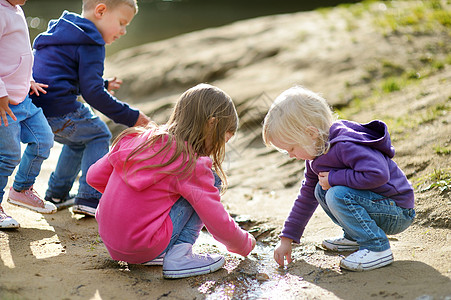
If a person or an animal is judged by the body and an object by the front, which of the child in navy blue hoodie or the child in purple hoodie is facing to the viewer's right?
the child in navy blue hoodie

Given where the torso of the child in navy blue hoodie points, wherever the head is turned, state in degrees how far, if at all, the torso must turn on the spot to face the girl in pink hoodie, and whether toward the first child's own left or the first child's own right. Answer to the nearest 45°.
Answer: approximately 90° to the first child's own right

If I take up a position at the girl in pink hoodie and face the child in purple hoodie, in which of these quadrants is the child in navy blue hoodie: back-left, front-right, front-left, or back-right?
back-left

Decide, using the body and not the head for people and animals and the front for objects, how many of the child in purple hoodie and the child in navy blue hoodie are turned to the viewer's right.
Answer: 1

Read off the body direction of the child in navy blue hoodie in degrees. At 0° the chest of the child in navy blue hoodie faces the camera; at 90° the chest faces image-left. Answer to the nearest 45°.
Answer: approximately 270°

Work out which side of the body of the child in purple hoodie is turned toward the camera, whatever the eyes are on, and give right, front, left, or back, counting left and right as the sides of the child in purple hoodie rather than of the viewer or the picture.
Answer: left

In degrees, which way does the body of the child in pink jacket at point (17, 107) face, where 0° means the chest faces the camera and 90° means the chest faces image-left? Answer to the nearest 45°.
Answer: approximately 315°

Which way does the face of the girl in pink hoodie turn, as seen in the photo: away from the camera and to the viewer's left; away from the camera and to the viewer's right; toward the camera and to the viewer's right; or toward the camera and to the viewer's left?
away from the camera and to the viewer's right

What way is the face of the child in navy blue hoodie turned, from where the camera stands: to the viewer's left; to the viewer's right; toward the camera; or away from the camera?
to the viewer's right
